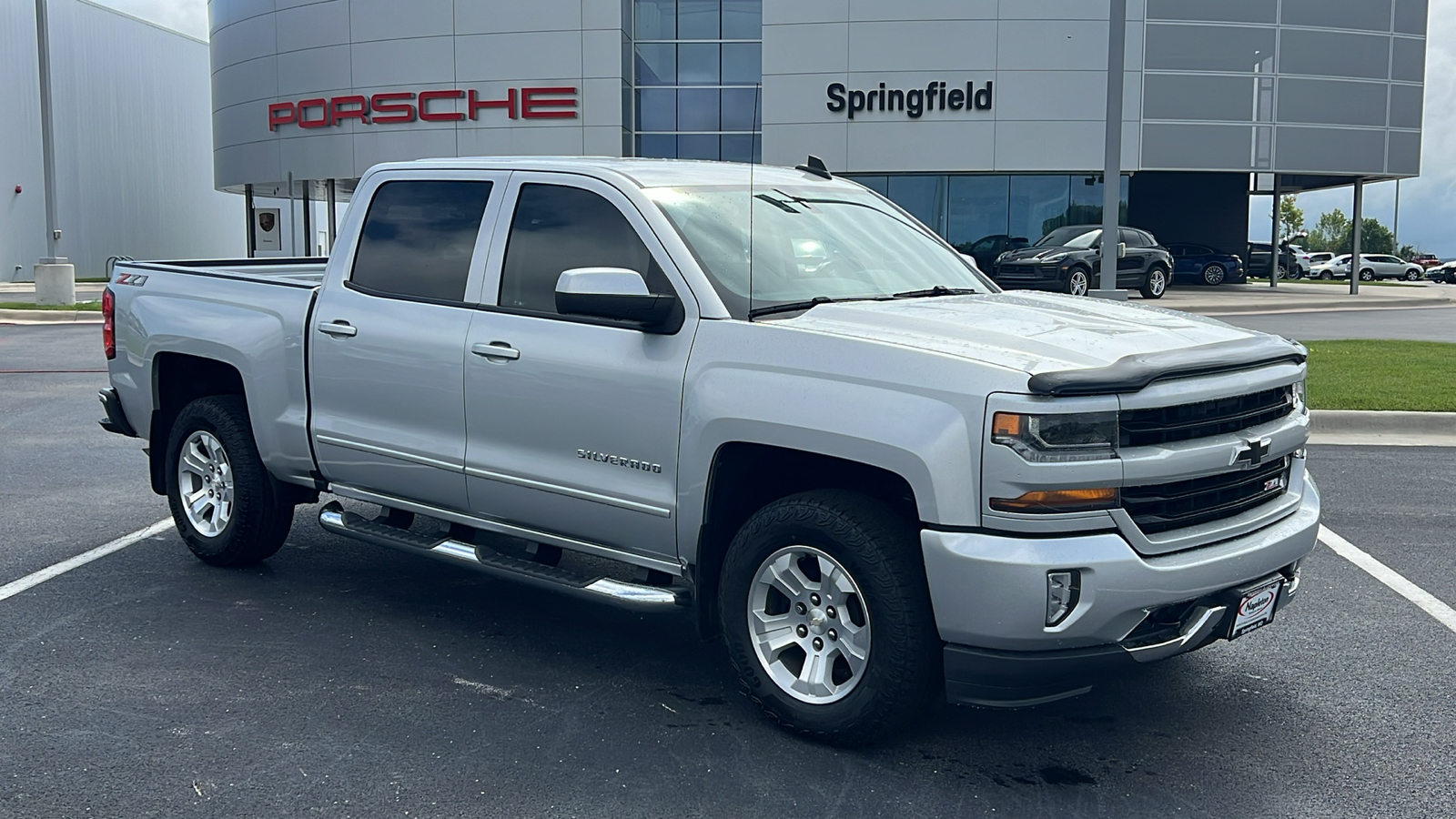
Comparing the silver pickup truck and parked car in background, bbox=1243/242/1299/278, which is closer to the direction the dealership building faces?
the silver pickup truck

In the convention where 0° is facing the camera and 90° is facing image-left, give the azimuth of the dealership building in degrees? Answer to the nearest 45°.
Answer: approximately 0°

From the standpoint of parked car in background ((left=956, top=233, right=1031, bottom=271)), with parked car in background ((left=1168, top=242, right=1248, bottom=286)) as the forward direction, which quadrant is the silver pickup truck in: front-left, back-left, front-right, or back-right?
back-right

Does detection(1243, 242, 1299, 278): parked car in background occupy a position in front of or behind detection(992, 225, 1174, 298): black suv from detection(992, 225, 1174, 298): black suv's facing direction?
behind

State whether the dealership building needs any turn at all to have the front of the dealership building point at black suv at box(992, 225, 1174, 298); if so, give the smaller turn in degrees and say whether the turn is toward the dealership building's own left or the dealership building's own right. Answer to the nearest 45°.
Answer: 0° — it already faces it

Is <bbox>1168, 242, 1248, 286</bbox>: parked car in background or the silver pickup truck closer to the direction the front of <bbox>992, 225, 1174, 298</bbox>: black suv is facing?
the silver pickup truck

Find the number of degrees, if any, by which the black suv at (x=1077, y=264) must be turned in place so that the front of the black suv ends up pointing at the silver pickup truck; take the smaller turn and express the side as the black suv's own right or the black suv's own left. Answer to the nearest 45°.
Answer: approximately 45° to the black suv's own left

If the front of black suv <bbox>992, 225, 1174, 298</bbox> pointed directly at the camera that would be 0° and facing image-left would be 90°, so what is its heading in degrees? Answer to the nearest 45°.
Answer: approximately 45°
